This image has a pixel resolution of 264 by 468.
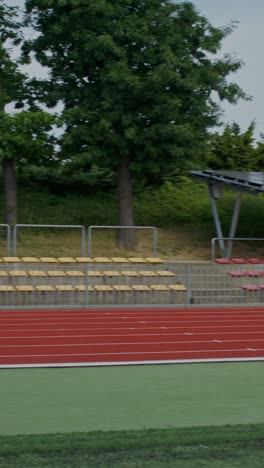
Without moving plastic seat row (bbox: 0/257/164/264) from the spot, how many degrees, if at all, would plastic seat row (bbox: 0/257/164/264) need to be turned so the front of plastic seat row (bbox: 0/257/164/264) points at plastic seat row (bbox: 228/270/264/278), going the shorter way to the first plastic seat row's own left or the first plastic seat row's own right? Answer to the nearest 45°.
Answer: approximately 90° to the first plastic seat row's own left

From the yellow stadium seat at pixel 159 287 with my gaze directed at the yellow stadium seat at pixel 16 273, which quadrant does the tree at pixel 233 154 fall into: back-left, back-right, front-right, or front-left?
back-right

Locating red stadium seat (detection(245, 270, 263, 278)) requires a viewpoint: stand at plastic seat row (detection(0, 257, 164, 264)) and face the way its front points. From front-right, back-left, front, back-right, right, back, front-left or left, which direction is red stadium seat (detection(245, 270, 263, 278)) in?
left

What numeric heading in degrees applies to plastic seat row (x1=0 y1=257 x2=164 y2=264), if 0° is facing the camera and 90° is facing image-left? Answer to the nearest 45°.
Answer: approximately 0°

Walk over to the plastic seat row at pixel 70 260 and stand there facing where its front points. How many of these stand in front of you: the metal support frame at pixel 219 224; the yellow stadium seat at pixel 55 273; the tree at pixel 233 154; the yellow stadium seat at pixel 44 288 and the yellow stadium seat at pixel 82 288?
3

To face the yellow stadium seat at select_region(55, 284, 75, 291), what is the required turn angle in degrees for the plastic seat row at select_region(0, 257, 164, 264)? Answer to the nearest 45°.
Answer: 0° — it already faces it

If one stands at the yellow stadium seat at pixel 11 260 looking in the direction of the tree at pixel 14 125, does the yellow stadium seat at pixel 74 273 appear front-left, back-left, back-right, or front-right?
back-right

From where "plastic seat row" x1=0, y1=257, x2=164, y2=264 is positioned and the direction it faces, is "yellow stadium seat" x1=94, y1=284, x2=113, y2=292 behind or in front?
in front

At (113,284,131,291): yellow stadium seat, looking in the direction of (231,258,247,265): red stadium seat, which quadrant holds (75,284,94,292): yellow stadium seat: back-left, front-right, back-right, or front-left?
back-left

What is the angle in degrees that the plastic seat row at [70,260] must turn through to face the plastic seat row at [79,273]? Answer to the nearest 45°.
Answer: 0° — it already faces it

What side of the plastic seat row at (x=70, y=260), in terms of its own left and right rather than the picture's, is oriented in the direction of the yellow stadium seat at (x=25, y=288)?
front

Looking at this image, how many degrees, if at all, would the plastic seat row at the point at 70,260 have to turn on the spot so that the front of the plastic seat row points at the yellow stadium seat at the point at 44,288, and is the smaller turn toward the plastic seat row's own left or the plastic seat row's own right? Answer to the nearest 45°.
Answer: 0° — it already faces it

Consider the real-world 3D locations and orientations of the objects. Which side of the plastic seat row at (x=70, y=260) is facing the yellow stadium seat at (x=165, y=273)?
left

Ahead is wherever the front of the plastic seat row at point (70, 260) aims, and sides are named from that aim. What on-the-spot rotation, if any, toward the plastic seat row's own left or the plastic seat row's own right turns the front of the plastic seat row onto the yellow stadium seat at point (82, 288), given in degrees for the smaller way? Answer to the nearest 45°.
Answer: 0° — it already faces it

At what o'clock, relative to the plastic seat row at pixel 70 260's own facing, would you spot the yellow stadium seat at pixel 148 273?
The yellow stadium seat is roughly at 10 o'clock from the plastic seat row.

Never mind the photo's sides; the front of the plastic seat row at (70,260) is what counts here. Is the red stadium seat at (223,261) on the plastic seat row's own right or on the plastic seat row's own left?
on the plastic seat row's own left

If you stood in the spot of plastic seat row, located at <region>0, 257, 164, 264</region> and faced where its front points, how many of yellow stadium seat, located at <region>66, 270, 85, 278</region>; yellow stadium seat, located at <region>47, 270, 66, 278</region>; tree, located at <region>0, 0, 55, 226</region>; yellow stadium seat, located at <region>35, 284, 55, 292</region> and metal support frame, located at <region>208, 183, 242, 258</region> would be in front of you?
3

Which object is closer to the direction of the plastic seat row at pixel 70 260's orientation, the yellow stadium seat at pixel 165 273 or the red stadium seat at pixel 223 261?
the yellow stadium seat
